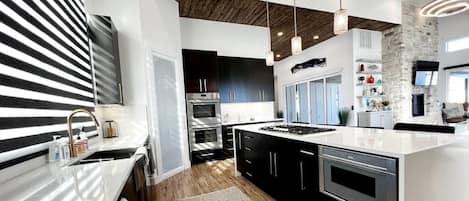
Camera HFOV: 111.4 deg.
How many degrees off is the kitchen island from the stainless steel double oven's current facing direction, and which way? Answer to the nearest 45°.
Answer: approximately 45° to its left

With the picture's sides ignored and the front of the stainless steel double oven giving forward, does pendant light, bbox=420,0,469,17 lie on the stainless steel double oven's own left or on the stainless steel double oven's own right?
on the stainless steel double oven's own left

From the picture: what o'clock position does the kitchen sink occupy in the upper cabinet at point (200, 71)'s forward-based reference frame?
The kitchen sink is roughly at 1 o'clock from the upper cabinet.

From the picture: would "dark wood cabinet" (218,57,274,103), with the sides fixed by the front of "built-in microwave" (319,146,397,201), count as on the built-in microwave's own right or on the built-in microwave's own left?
on the built-in microwave's own right

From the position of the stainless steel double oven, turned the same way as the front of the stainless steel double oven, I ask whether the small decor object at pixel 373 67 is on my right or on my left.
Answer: on my left

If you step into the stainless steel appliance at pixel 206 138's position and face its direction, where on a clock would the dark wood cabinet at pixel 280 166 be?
The dark wood cabinet is roughly at 11 o'clock from the stainless steel appliance.

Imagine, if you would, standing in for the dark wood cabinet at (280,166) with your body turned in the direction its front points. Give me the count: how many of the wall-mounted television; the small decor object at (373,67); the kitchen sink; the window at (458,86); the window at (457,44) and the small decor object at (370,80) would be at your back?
5

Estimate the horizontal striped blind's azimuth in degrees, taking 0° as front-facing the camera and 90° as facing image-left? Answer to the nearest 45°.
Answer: approximately 315°

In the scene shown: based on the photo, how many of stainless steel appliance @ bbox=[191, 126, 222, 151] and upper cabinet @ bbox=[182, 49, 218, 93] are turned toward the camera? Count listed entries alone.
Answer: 2

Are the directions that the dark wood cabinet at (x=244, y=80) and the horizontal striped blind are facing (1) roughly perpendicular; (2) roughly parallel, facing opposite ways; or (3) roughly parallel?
roughly perpendicular

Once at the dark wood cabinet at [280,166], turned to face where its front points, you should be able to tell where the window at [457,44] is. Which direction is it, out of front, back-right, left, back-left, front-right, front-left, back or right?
back
